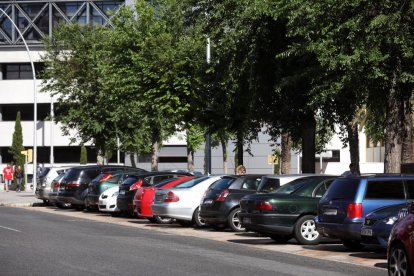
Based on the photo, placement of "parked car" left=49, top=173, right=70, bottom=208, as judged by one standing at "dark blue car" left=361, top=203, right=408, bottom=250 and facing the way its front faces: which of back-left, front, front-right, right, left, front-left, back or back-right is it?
right

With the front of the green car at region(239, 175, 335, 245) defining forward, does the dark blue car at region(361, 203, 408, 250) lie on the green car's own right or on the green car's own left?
on the green car's own right

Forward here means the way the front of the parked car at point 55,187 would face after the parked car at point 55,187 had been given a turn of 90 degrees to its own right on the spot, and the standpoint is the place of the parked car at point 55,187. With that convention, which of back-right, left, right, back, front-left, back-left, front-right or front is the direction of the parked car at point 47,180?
back-left

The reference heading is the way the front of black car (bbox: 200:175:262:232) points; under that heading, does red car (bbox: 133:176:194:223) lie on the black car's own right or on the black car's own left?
on the black car's own left

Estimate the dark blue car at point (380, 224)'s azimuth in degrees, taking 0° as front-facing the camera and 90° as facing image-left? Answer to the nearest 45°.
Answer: approximately 45°

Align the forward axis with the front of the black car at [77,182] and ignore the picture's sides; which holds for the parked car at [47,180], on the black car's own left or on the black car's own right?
on the black car's own left

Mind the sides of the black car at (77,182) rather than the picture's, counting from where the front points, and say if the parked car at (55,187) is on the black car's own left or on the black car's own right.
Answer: on the black car's own left

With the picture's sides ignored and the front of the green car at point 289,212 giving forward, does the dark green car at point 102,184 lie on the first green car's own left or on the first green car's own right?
on the first green car's own left

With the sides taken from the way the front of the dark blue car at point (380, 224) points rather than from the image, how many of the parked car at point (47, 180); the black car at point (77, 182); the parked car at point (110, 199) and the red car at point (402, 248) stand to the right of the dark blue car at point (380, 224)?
3

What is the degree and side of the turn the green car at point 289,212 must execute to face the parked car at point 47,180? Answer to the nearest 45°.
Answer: approximately 90° to its left
